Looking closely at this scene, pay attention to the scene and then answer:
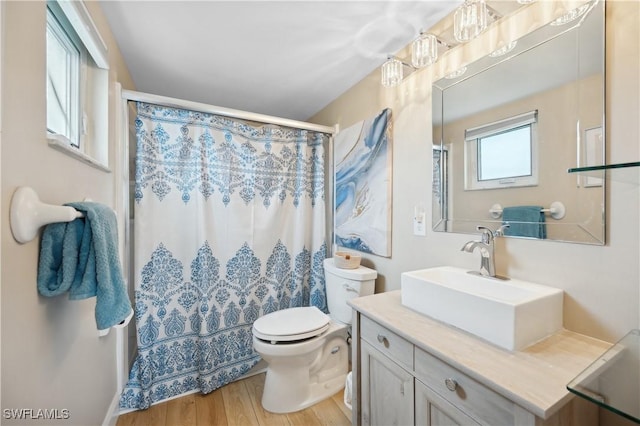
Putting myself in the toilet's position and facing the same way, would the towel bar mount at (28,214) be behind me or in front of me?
in front

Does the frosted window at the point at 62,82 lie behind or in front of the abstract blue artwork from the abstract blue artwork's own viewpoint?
in front

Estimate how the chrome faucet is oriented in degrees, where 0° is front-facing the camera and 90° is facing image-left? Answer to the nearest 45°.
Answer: approximately 45°

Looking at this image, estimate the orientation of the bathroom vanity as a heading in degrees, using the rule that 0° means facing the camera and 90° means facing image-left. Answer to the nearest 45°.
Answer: approximately 45°

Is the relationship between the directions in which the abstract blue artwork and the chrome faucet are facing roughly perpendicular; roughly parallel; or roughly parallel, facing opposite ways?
roughly parallel

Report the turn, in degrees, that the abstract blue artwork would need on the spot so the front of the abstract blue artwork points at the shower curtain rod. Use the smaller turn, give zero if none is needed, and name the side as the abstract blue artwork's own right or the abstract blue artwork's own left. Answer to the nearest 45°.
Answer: approximately 45° to the abstract blue artwork's own right

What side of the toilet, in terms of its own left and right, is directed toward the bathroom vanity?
left

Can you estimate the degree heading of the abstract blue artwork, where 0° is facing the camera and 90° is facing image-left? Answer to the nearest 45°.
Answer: approximately 45°

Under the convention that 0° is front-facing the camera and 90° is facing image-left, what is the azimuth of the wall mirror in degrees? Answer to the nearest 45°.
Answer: approximately 45°

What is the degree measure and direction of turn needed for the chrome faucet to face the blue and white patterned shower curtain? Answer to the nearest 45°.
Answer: approximately 45° to its right

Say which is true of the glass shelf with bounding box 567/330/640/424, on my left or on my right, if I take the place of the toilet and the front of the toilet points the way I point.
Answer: on my left

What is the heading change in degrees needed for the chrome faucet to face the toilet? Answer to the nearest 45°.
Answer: approximately 45° to its right

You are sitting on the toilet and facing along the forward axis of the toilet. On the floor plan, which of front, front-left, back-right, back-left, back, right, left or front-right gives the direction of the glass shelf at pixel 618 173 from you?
left

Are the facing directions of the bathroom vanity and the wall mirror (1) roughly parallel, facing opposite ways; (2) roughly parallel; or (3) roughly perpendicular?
roughly parallel

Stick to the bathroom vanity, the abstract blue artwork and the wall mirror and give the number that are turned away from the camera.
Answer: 0

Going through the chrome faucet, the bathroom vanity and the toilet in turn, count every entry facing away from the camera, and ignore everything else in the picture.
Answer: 0

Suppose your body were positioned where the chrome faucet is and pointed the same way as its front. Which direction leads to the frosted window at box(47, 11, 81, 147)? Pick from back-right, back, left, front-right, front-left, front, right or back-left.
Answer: front
